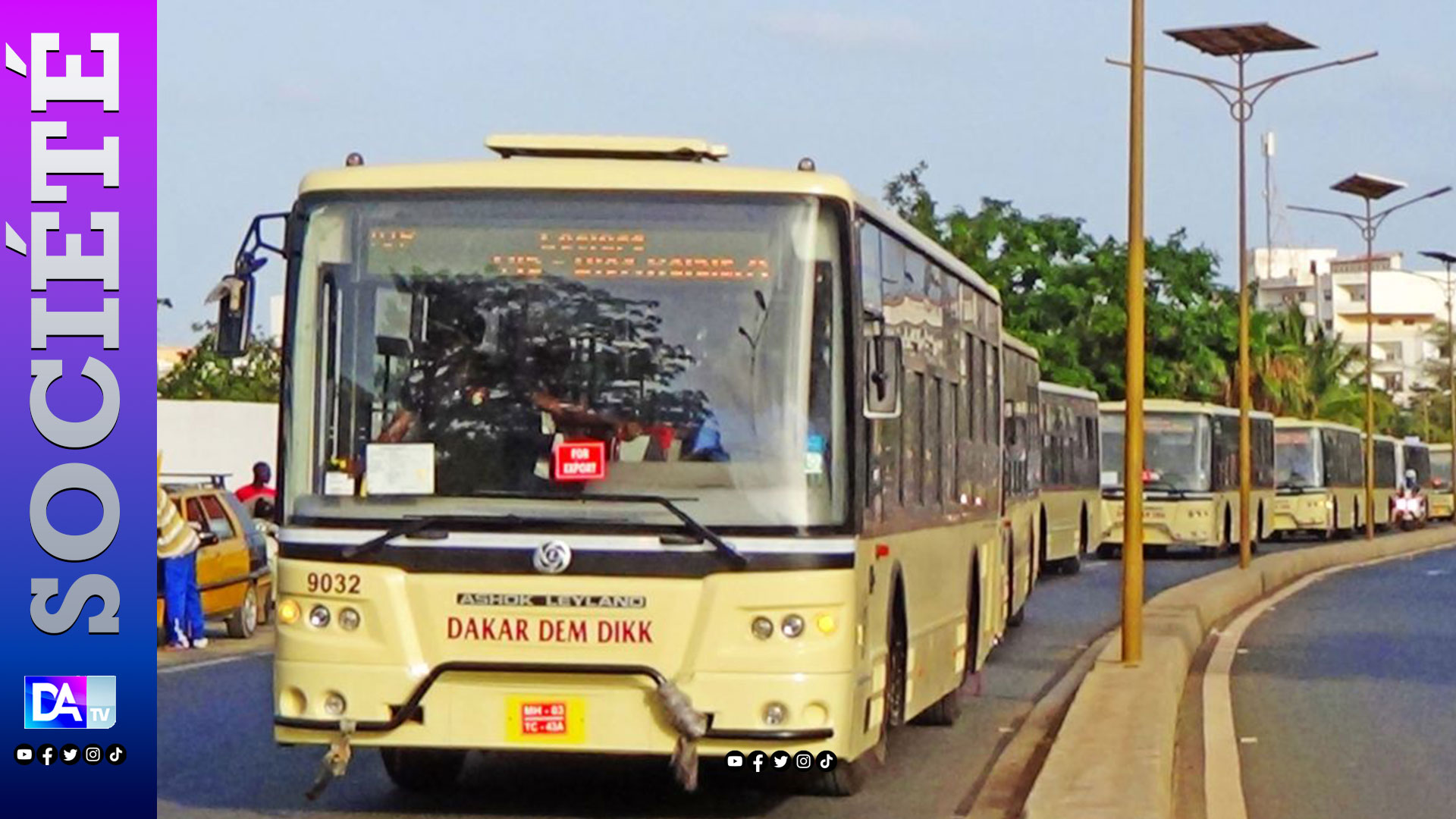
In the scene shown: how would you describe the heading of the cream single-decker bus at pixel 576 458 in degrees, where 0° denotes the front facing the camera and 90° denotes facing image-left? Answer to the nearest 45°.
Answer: approximately 0°

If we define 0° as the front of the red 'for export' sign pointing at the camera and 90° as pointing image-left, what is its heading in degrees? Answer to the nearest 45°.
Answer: approximately 0°
